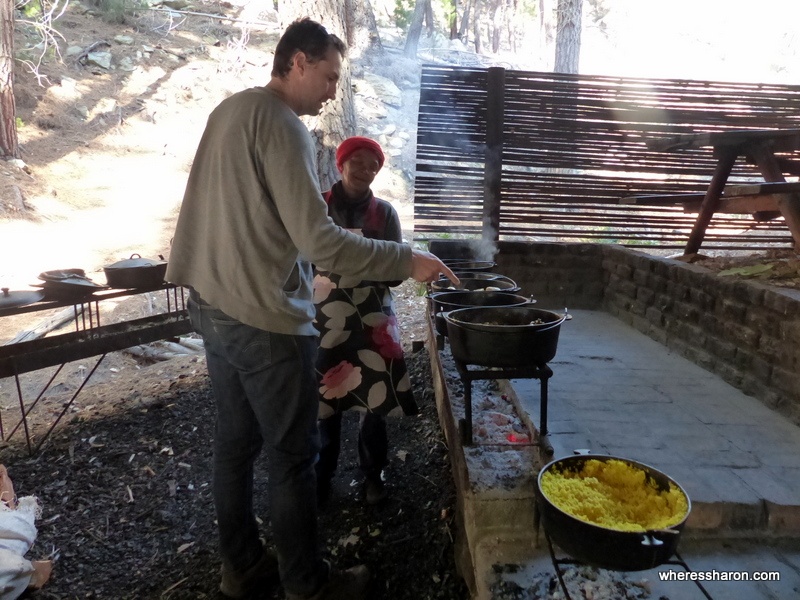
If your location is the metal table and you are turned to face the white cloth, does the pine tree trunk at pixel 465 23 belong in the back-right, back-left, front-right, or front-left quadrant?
back-left

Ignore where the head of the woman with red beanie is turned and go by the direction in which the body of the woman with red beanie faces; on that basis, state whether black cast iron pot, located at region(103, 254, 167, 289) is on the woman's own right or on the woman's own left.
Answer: on the woman's own right

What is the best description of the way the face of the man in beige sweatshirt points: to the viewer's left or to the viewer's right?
to the viewer's right

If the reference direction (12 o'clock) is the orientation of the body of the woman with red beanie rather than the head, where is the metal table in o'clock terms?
The metal table is roughly at 4 o'clock from the woman with red beanie.

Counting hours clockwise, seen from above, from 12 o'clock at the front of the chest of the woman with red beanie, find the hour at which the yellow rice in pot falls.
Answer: The yellow rice in pot is roughly at 11 o'clock from the woman with red beanie.

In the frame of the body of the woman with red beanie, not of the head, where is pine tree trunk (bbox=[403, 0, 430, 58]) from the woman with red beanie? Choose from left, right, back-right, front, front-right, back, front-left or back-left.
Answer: back

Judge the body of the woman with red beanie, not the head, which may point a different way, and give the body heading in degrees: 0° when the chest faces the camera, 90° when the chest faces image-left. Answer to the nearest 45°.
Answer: approximately 0°

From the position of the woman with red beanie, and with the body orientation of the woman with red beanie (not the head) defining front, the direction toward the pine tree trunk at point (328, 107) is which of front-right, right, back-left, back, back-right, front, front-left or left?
back

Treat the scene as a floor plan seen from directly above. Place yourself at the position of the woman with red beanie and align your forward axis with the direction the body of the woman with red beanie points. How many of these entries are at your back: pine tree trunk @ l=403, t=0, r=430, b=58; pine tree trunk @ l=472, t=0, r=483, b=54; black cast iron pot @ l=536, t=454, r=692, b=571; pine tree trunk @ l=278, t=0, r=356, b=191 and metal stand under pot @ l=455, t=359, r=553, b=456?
3

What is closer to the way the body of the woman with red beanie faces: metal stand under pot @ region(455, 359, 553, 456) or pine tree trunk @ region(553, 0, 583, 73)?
the metal stand under pot
